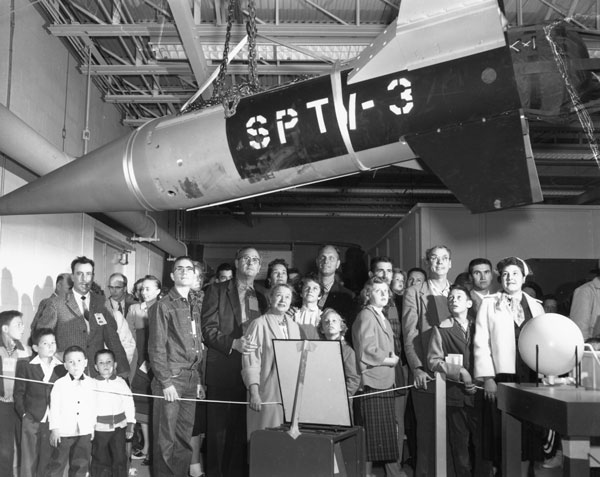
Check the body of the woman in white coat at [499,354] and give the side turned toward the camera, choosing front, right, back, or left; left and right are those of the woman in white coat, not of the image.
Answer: front

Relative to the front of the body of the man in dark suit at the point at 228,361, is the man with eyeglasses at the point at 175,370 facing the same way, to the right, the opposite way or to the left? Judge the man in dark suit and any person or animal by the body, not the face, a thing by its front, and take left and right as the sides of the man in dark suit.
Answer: the same way

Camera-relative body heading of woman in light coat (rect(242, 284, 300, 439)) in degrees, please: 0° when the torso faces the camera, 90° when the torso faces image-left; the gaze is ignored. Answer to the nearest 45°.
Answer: approximately 315°

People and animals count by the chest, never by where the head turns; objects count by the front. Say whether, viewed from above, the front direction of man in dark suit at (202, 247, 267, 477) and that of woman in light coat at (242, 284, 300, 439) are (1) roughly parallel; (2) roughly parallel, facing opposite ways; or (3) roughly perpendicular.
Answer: roughly parallel

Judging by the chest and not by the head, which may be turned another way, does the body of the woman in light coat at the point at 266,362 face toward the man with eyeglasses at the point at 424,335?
no

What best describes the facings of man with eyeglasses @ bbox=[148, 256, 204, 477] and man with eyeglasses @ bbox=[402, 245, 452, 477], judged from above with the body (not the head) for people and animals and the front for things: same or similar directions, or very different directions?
same or similar directions

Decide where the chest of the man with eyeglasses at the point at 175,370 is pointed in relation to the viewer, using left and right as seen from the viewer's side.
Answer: facing the viewer and to the right of the viewer

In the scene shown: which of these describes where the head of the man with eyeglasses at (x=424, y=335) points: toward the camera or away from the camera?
toward the camera

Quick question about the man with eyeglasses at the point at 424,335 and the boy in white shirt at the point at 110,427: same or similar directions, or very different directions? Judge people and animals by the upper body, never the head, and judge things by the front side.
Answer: same or similar directions

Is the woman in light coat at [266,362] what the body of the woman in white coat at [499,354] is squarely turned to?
no

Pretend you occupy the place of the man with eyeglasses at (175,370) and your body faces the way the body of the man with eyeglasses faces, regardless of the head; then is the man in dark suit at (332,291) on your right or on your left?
on your left

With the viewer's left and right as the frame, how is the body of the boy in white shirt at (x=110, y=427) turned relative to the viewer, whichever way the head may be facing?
facing the viewer

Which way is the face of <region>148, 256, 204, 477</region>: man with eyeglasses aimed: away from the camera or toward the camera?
toward the camera

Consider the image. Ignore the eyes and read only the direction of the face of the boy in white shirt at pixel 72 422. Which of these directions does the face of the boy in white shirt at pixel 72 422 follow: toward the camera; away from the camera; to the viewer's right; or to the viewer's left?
toward the camera

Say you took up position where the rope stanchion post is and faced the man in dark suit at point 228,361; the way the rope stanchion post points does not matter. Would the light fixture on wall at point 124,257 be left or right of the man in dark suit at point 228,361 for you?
right

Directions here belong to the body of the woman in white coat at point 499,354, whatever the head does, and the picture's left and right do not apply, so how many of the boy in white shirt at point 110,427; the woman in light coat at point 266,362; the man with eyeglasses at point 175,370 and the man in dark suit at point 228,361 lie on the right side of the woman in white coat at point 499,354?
4

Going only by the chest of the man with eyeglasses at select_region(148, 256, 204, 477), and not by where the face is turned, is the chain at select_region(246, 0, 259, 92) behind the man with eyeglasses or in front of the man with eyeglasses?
in front
